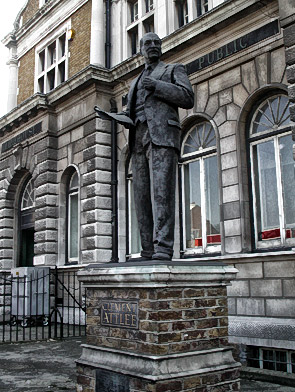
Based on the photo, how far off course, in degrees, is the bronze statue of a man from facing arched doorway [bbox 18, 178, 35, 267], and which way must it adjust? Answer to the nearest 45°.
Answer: approximately 135° to its right

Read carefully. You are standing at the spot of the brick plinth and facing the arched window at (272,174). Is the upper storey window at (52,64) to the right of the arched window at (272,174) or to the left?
left

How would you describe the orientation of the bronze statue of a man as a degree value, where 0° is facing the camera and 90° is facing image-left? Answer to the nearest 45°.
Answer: approximately 45°

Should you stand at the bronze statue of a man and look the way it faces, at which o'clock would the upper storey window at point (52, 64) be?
The upper storey window is roughly at 4 o'clock from the bronze statue of a man.

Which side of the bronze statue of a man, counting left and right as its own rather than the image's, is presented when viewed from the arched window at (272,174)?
back

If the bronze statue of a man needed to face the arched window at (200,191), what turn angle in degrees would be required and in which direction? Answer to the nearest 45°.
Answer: approximately 135° to its right
